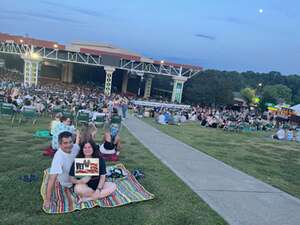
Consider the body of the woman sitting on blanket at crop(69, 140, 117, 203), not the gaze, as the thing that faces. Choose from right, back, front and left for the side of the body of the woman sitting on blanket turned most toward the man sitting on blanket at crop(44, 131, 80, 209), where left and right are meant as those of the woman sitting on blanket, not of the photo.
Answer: right

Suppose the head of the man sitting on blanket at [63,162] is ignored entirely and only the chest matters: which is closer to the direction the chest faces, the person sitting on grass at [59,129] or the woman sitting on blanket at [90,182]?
the woman sitting on blanket

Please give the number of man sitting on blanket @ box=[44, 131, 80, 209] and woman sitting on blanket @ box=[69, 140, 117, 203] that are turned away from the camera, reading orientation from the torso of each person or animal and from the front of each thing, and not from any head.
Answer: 0

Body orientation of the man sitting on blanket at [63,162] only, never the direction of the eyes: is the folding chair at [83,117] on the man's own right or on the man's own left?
on the man's own left

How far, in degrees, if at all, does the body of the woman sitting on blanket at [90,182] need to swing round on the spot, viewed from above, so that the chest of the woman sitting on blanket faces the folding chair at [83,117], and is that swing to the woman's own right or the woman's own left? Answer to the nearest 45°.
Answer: approximately 180°

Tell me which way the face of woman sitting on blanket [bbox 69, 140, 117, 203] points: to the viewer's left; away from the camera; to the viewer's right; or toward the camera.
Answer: toward the camera

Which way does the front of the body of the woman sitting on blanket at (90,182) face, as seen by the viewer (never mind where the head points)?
toward the camera

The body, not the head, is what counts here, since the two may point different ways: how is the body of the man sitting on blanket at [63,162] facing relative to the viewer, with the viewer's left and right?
facing the viewer and to the right of the viewer

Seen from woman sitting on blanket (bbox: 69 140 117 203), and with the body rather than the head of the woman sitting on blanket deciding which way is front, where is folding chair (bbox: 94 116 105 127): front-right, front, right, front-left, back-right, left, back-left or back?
back
